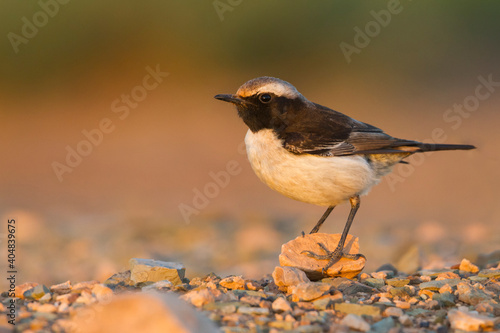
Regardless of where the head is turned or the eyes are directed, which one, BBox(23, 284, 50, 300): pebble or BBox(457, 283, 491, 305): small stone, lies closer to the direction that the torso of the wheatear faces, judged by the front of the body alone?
the pebble

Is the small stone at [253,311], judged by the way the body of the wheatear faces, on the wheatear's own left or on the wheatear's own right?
on the wheatear's own left

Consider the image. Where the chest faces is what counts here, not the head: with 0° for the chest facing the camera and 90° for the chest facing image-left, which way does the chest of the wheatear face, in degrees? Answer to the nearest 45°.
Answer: approximately 90°

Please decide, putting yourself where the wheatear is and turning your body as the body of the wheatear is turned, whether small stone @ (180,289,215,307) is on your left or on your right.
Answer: on your left
